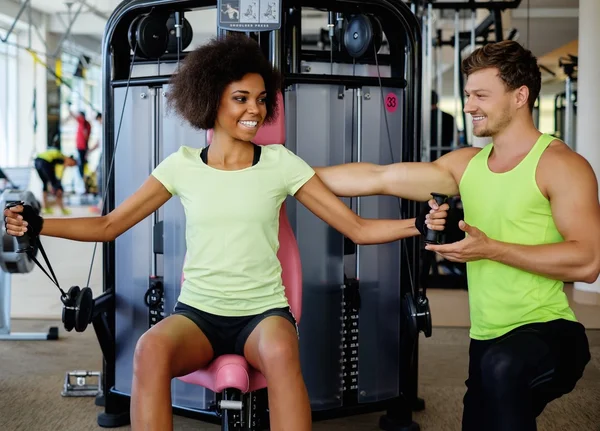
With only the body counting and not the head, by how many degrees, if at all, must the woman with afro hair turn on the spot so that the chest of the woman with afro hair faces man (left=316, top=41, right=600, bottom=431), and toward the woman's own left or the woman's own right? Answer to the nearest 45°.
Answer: approximately 90° to the woman's own left

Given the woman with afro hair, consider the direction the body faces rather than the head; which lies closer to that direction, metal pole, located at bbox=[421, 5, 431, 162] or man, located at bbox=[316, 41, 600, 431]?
the man

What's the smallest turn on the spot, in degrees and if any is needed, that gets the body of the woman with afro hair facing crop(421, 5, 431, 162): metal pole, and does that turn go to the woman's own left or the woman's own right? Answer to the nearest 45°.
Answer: approximately 135° to the woman's own left

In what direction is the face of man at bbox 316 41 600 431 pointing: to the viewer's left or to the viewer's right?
to the viewer's left

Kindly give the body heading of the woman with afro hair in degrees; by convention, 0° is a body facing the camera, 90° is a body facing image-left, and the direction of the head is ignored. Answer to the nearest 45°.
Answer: approximately 0°

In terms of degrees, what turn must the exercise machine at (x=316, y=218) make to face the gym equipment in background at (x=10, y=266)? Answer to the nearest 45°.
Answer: approximately 135° to its right
